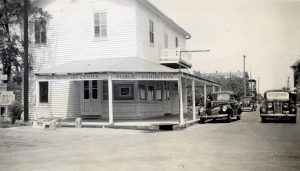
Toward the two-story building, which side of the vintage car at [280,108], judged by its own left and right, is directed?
right

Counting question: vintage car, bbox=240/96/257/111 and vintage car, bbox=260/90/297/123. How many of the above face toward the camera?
2

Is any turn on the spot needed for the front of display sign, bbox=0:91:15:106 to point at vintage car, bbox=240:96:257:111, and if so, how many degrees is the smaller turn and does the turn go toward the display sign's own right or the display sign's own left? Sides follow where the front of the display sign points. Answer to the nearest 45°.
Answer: approximately 135° to the display sign's own left

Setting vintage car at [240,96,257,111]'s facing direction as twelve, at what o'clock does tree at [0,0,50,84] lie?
The tree is roughly at 1 o'clock from the vintage car.

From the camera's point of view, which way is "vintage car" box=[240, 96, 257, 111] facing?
toward the camera

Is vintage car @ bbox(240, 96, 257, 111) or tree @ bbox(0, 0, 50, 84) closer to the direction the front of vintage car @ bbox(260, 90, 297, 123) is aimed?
the tree

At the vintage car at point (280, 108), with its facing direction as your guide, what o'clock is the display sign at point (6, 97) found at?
The display sign is roughly at 2 o'clock from the vintage car.

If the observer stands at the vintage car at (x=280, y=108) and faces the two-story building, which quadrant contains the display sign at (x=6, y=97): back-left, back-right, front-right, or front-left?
front-left
